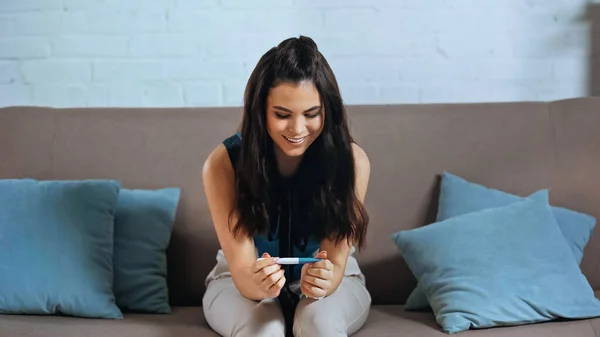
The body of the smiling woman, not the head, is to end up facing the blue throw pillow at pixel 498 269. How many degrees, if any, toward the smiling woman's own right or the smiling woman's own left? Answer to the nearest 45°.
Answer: approximately 90° to the smiling woman's own left

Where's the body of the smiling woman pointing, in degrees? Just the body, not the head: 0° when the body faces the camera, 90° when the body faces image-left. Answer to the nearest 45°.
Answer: approximately 0°

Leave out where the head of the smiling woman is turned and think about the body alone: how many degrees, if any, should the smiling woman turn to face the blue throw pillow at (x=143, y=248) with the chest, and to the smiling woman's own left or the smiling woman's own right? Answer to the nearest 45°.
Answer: approximately 135° to the smiling woman's own right

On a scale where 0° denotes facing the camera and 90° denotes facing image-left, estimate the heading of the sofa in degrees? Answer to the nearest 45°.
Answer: approximately 0°

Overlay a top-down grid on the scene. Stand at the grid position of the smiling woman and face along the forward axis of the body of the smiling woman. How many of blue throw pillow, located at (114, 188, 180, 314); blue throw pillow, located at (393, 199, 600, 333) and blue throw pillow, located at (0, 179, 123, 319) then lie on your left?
1

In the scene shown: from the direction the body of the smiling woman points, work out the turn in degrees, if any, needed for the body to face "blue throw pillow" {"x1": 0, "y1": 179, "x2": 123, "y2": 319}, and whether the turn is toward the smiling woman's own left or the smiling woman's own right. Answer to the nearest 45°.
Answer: approximately 90° to the smiling woman's own right

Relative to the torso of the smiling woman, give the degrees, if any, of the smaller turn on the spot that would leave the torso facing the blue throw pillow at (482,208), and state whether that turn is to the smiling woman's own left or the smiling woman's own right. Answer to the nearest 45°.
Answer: approximately 135° to the smiling woman's own left
